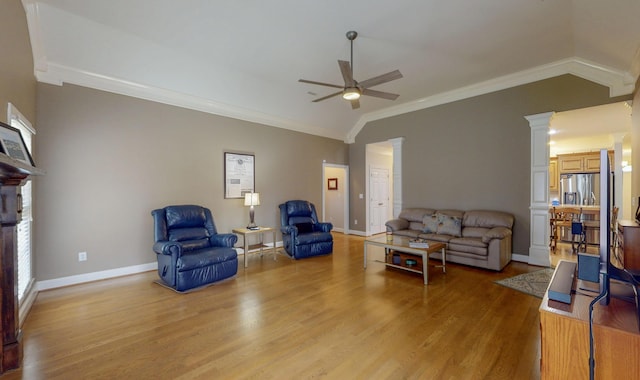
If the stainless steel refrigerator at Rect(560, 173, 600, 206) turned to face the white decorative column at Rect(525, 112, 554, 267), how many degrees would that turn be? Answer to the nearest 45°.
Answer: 0° — it already faces it

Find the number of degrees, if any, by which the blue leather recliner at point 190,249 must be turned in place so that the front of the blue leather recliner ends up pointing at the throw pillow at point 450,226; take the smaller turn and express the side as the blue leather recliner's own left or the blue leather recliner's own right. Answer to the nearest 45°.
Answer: approximately 45° to the blue leather recliner's own left

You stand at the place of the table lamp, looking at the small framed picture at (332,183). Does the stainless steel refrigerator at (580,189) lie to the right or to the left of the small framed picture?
right

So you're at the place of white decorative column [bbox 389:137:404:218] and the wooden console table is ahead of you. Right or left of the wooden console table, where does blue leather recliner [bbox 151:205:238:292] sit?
right

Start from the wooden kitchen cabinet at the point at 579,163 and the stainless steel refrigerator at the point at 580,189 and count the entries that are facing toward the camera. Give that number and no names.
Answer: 2

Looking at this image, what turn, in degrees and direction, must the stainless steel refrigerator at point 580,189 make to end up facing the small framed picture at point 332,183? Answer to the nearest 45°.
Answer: approximately 45° to its right

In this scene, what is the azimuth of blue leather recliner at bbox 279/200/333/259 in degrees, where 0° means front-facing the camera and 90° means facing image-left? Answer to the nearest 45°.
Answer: approximately 315°

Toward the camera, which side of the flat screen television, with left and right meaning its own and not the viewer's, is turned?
left

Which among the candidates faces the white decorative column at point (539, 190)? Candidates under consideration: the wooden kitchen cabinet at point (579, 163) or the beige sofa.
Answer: the wooden kitchen cabinet
